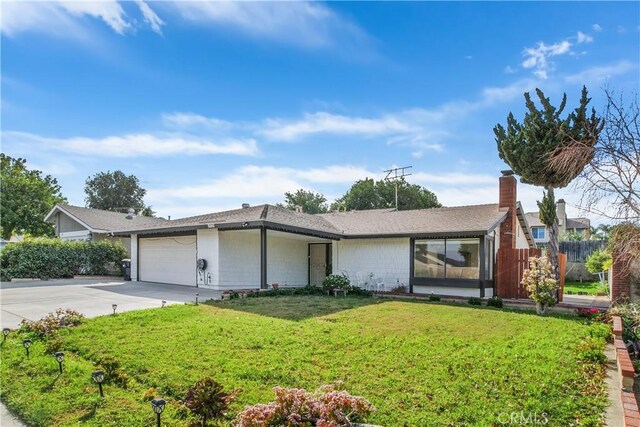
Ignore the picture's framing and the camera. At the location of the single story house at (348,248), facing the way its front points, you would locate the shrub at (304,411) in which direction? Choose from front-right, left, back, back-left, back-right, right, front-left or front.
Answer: front-left

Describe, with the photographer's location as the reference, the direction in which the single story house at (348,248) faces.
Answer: facing the viewer and to the left of the viewer

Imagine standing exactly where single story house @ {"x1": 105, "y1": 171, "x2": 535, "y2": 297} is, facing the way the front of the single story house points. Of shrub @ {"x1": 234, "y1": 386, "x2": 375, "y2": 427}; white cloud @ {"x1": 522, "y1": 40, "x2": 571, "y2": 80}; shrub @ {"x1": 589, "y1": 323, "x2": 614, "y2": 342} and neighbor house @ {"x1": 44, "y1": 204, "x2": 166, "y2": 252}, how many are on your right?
1

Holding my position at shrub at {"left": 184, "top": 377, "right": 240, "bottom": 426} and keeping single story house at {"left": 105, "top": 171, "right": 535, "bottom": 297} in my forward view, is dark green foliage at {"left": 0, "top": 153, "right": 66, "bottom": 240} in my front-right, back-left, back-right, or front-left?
front-left

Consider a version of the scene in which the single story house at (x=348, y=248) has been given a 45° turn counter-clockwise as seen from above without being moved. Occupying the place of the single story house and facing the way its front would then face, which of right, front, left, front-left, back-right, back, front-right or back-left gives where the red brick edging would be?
front

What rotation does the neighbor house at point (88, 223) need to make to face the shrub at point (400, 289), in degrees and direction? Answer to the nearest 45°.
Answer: approximately 90° to its left

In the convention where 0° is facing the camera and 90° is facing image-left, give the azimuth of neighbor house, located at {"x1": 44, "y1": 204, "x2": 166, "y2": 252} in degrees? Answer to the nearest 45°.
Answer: approximately 45°

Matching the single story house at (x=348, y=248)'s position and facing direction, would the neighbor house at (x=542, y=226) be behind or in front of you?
behind

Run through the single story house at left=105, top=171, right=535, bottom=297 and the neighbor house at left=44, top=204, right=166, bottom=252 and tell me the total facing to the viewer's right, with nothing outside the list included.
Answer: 0

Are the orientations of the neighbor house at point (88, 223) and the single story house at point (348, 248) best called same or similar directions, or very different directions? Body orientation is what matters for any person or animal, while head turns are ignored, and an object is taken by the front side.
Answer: same or similar directions
